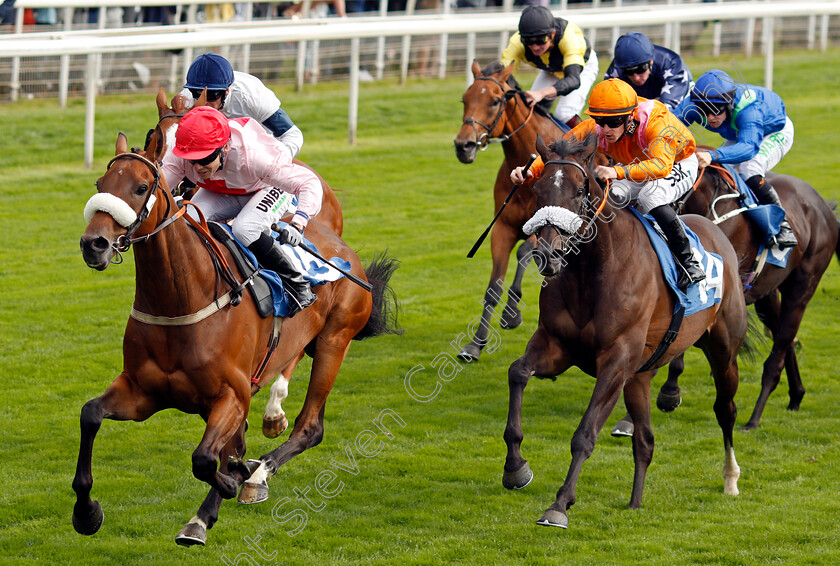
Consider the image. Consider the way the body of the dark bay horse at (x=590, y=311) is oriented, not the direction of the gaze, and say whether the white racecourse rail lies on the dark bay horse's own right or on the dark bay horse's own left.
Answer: on the dark bay horse's own right

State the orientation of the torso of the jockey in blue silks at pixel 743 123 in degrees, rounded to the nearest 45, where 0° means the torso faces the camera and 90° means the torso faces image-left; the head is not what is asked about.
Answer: approximately 45°

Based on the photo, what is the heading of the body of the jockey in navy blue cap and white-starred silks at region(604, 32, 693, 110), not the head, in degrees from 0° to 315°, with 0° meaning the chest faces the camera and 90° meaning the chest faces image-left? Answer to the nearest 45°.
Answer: approximately 45°

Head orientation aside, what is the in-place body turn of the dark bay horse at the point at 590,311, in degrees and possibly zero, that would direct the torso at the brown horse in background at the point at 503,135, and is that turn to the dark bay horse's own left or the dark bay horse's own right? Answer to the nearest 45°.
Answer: approximately 135° to the dark bay horse's own right

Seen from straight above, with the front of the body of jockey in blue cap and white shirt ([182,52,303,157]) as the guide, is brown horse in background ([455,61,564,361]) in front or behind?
behind

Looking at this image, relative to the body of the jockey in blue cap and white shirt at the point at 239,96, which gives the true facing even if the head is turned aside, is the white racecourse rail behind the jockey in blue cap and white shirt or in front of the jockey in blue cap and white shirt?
behind

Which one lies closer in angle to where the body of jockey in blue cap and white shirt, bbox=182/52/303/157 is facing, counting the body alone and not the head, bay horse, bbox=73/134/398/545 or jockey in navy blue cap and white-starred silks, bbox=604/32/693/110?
the bay horse
